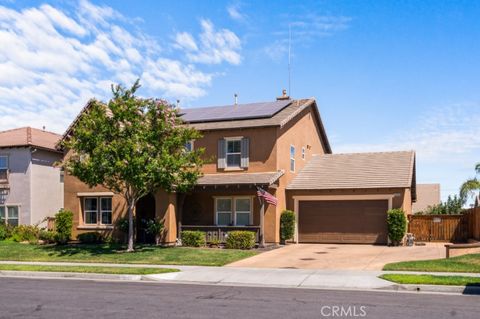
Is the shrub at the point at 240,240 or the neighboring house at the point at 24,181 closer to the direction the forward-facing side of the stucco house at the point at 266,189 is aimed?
the shrub

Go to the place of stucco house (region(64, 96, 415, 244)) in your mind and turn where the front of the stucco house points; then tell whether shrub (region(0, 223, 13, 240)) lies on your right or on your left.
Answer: on your right

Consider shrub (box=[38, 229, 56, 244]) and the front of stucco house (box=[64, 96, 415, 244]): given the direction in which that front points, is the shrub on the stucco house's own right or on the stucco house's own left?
on the stucco house's own right

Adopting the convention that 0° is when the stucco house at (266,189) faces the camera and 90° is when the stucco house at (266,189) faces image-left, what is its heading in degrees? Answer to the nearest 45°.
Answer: approximately 0°

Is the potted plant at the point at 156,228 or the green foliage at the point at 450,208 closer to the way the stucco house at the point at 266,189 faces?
the potted plant

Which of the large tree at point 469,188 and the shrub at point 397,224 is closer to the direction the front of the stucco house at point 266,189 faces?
the shrub

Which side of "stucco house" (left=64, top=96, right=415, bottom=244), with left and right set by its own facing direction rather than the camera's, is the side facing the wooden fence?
left

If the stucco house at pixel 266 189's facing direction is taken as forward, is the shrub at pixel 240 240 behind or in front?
in front

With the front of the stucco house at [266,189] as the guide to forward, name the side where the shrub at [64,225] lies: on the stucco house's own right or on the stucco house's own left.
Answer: on the stucco house's own right
